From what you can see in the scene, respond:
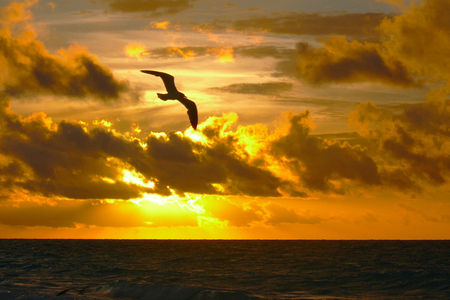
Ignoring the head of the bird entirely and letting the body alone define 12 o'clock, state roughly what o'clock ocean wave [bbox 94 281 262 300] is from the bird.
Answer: The ocean wave is roughly at 9 o'clock from the bird.
